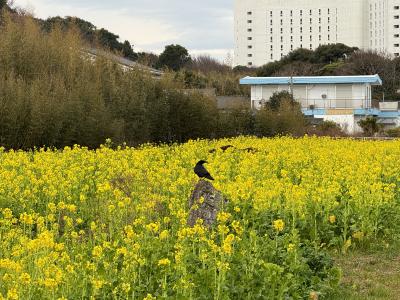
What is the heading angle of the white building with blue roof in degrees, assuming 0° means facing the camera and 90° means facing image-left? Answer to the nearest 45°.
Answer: approximately 0°

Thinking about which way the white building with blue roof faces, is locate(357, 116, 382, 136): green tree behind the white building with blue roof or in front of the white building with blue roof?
in front

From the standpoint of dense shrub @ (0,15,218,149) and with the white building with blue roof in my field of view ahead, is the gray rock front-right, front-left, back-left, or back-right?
back-right

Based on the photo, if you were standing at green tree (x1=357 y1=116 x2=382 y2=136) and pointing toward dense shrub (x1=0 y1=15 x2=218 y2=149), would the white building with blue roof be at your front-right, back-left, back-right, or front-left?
front-right

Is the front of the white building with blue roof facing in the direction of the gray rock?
yes

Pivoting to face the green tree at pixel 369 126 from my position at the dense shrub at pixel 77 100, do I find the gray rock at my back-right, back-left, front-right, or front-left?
back-right
